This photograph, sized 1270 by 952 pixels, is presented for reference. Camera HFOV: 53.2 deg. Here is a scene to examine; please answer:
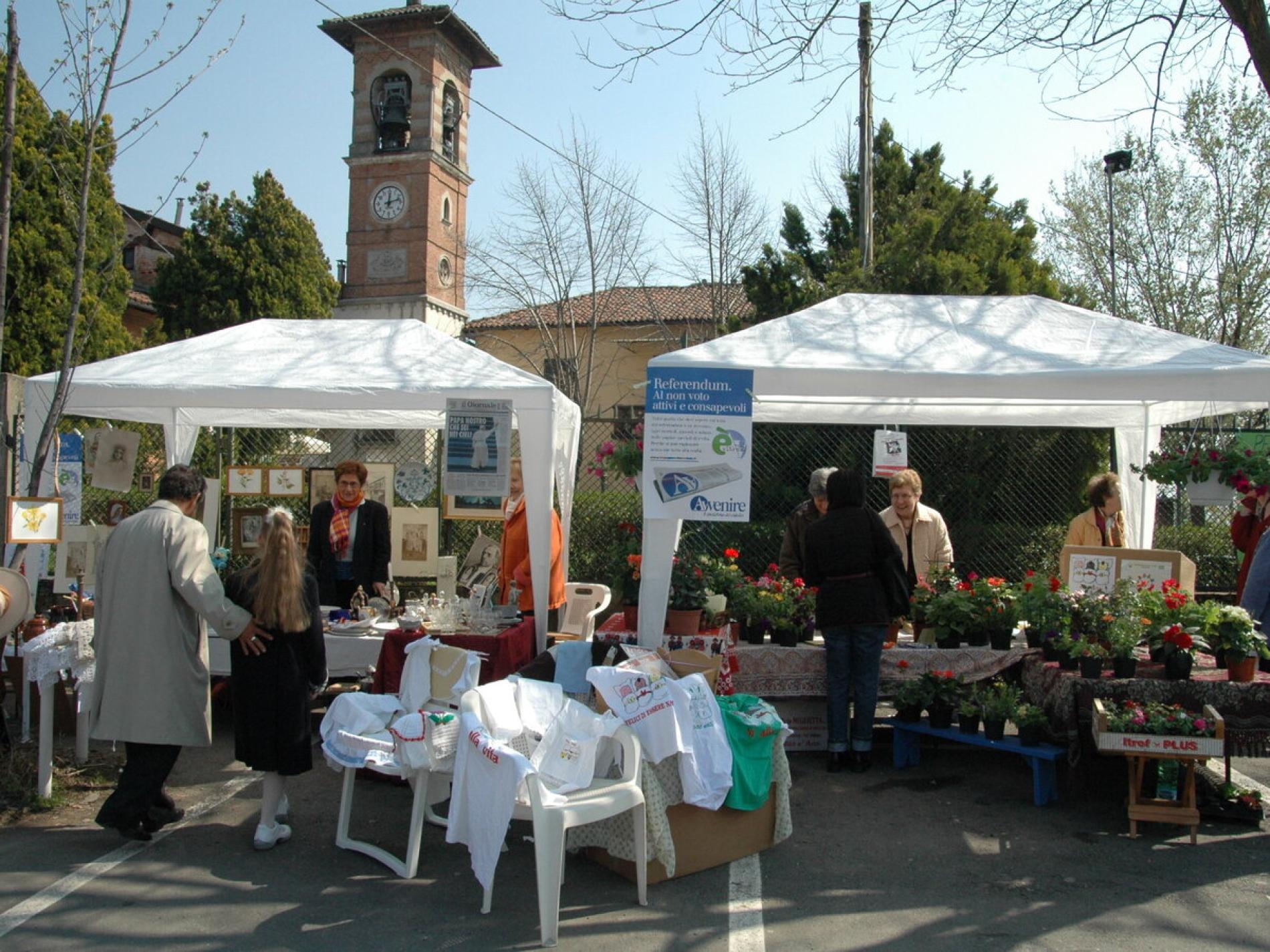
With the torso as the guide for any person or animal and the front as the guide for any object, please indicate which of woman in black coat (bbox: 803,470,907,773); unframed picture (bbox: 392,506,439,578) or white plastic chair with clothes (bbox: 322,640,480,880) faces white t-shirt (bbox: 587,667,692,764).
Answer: the unframed picture

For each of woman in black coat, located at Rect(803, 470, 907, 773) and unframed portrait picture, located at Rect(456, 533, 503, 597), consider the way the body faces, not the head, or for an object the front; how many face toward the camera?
1

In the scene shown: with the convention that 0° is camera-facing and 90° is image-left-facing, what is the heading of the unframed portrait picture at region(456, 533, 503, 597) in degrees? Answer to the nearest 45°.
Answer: approximately 0°

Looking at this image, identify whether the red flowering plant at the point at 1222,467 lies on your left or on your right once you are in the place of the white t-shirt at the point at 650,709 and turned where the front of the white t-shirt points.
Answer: on your left

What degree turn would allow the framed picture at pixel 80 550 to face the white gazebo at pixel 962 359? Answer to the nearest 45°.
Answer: approximately 45° to its left

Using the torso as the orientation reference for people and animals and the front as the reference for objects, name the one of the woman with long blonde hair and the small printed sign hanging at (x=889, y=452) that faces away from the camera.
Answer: the woman with long blonde hair
